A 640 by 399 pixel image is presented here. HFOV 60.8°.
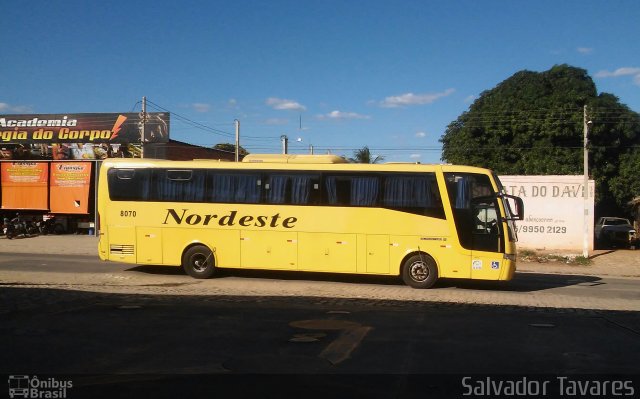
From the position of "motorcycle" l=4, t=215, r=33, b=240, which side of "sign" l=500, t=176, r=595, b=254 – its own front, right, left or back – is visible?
right

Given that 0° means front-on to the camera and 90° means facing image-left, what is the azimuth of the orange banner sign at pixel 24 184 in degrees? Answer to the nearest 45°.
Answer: approximately 0°

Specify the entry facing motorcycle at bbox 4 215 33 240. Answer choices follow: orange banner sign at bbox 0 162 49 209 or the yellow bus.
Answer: the orange banner sign

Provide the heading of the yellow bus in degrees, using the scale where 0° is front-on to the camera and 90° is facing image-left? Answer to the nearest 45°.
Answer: approximately 270°

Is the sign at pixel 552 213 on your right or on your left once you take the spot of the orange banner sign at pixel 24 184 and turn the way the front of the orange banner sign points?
on your left

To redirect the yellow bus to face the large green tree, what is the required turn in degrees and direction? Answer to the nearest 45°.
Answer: approximately 45° to its left

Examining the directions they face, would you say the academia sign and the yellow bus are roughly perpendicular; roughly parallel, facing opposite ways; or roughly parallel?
roughly perpendicular

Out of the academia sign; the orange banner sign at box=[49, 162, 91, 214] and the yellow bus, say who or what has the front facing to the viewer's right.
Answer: the yellow bus

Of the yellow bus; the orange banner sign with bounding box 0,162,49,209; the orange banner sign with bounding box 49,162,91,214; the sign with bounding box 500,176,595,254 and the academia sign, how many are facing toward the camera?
4
